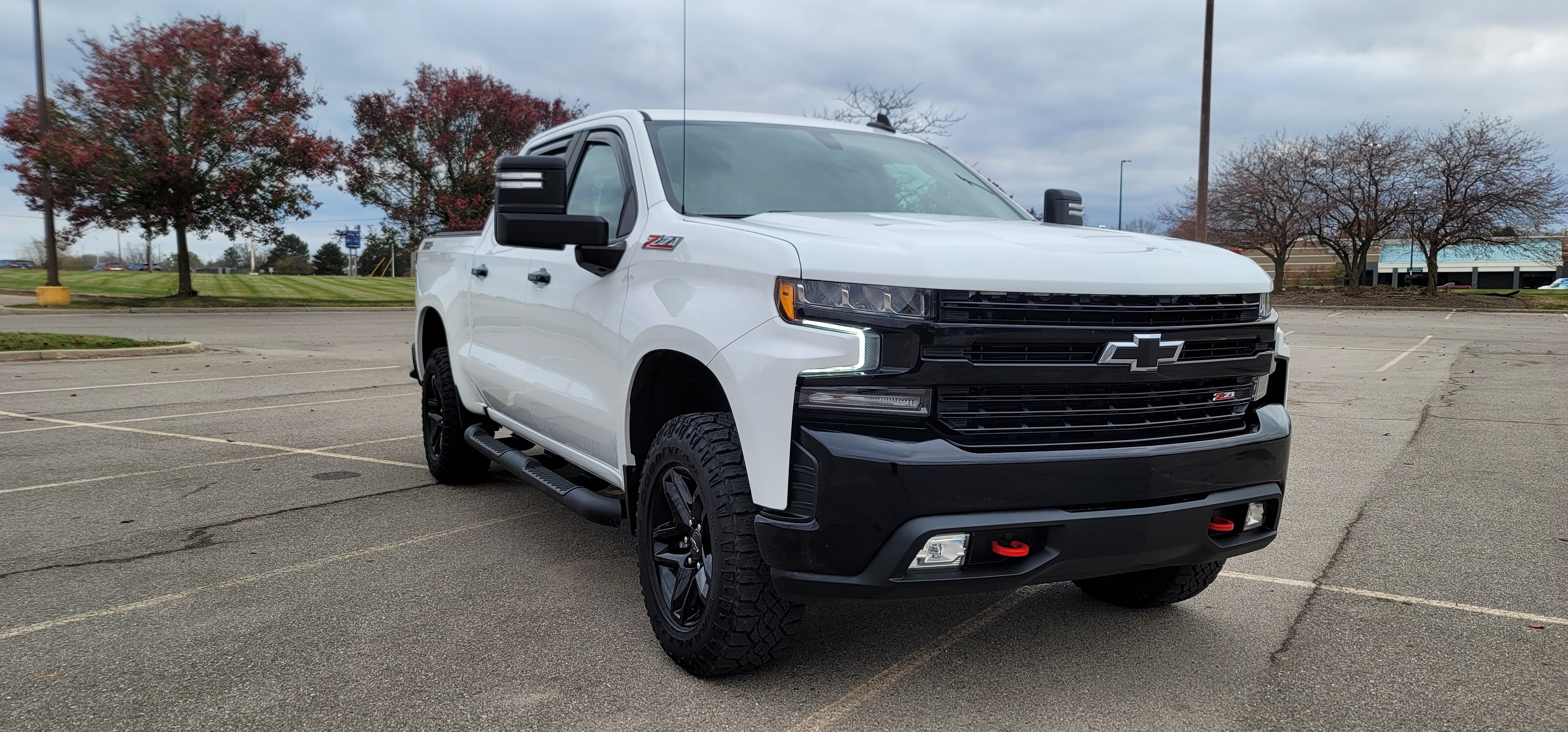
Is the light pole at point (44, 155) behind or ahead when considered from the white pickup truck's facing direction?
behind

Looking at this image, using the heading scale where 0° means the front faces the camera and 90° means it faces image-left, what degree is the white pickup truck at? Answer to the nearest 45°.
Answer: approximately 315°

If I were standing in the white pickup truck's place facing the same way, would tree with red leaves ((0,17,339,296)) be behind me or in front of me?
behind

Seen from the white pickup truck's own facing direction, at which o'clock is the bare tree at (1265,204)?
The bare tree is roughly at 8 o'clock from the white pickup truck.

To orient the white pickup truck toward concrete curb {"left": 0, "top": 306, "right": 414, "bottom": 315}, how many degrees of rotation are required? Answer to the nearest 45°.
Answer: approximately 180°

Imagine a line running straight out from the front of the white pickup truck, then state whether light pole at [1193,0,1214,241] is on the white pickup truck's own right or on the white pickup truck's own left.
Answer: on the white pickup truck's own left

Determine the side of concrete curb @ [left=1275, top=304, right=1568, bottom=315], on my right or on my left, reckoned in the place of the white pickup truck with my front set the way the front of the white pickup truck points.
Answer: on my left

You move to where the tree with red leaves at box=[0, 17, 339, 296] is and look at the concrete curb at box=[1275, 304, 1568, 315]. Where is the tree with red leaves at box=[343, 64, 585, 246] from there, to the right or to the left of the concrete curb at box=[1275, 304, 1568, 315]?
left

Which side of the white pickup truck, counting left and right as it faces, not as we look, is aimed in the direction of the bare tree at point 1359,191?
left
